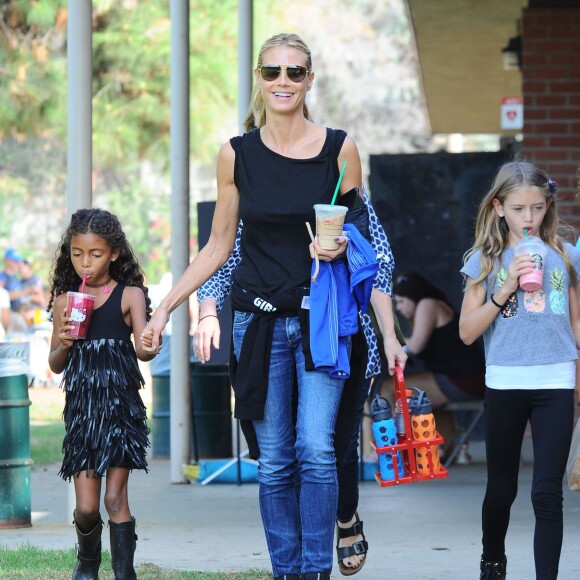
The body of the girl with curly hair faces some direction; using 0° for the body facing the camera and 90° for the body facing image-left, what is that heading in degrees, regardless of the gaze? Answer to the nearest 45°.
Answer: approximately 0°

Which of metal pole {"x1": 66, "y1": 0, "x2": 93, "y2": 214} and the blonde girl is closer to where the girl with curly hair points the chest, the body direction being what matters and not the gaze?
the blonde girl

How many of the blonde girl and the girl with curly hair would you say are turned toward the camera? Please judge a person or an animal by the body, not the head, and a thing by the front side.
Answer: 2

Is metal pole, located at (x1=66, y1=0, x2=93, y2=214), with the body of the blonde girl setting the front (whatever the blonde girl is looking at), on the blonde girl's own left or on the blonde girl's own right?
on the blonde girl's own right
